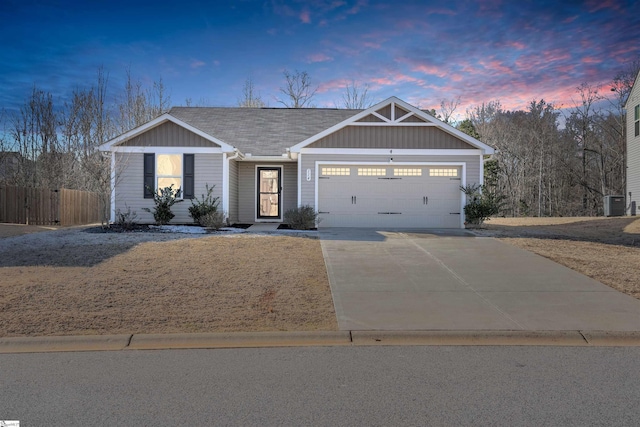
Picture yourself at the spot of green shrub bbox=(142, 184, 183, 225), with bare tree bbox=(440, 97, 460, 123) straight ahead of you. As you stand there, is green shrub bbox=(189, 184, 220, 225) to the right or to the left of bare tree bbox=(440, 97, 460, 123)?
right

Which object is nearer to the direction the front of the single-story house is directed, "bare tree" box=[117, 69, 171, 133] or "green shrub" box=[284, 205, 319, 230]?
the green shrub

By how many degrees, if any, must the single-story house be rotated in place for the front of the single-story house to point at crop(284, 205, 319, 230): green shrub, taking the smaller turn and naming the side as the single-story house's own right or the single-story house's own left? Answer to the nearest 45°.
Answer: approximately 45° to the single-story house's own right

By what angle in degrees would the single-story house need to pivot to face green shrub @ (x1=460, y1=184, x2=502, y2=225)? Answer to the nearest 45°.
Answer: approximately 90° to its left

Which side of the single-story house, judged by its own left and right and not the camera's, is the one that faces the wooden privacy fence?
right

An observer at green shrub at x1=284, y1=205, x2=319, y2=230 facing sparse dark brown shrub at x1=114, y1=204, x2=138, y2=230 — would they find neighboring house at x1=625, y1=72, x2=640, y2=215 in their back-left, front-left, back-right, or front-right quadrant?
back-right

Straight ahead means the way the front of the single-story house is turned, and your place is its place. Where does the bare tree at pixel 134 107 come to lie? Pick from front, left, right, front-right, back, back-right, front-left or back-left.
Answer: back-right

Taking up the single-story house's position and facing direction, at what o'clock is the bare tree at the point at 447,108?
The bare tree is roughly at 7 o'clock from the single-story house.

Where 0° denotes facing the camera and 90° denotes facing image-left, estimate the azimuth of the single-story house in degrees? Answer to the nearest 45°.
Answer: approximately 0°

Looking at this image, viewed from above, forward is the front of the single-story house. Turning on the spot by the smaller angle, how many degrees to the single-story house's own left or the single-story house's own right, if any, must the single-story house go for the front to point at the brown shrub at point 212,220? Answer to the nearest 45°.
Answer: approximately 90° to the single-story house's own right

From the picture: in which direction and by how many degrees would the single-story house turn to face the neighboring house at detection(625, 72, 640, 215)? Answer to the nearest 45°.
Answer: approximately 90° to its left

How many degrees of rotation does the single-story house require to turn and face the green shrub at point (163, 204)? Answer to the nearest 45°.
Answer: approximately 90° to its right
